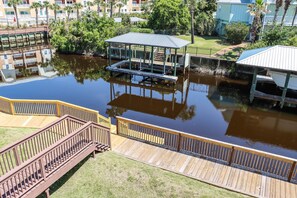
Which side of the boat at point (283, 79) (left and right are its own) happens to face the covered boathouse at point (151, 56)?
front

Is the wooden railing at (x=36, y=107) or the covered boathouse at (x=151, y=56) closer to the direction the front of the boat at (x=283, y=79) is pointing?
the covered boathouse

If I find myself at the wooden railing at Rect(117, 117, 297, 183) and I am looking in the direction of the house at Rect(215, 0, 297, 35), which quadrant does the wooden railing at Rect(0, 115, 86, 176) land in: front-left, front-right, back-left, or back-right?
back-left

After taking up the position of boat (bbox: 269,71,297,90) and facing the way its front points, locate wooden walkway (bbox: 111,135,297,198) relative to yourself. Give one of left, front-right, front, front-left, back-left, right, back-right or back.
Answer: left

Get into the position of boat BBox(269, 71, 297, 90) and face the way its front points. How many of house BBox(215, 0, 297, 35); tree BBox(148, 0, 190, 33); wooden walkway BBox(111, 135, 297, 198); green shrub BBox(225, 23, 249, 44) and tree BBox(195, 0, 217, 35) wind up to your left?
1

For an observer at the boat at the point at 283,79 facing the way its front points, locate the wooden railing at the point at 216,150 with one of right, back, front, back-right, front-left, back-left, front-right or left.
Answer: left

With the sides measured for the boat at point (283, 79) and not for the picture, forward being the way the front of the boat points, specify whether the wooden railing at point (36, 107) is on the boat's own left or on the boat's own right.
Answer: on the boat's own left

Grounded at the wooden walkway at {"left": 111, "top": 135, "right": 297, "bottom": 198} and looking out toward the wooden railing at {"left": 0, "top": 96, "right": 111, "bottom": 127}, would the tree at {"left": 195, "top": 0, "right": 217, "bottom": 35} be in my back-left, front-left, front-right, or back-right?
front-right

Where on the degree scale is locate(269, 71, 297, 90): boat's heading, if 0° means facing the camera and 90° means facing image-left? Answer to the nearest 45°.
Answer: approximately 90°

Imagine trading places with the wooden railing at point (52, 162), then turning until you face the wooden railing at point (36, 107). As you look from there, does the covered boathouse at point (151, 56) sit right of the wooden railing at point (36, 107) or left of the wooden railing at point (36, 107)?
right

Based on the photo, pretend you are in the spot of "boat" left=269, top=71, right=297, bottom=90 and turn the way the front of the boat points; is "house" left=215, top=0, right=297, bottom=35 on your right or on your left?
on your right

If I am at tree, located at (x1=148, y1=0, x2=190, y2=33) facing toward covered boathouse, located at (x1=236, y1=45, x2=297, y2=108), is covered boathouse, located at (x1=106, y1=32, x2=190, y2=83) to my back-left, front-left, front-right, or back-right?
front-right
